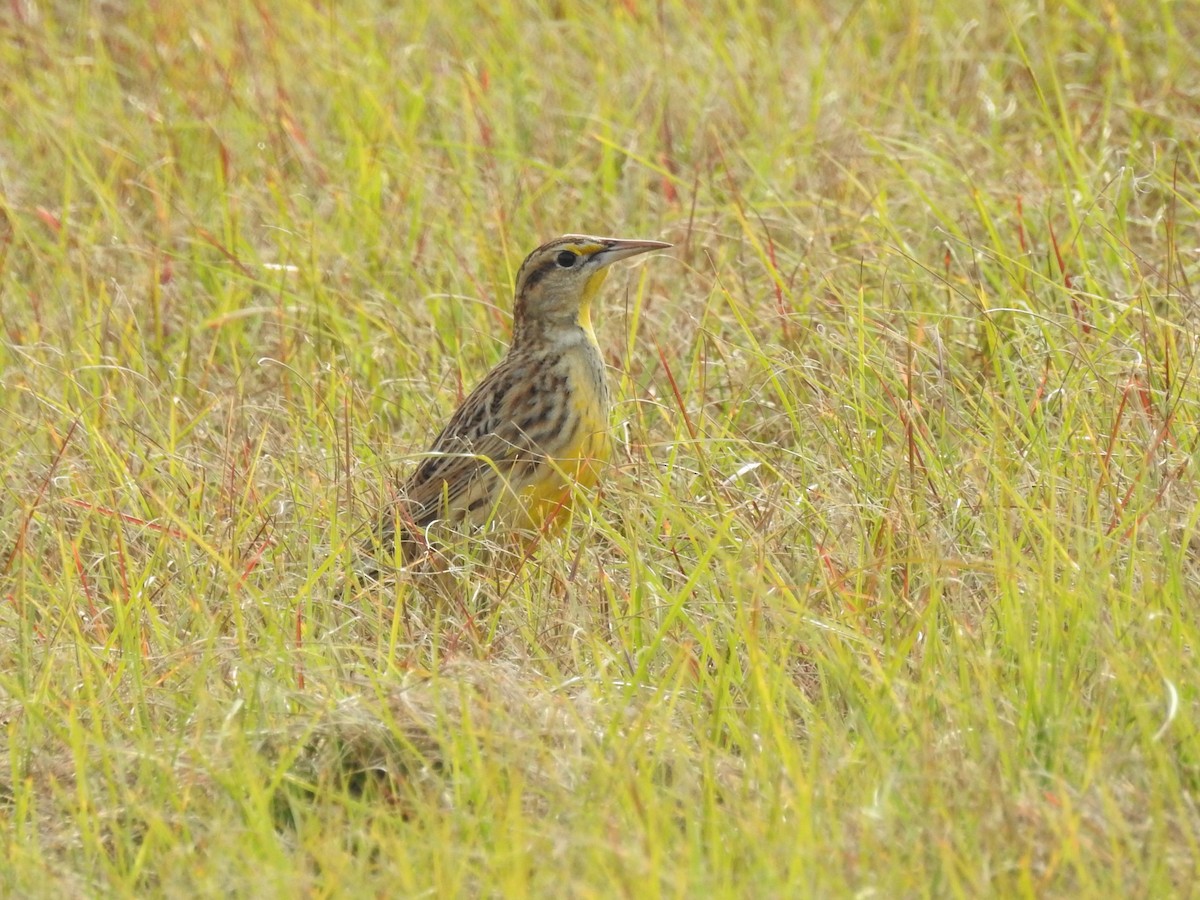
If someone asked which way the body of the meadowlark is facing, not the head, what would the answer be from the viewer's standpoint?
to the viewer's right
